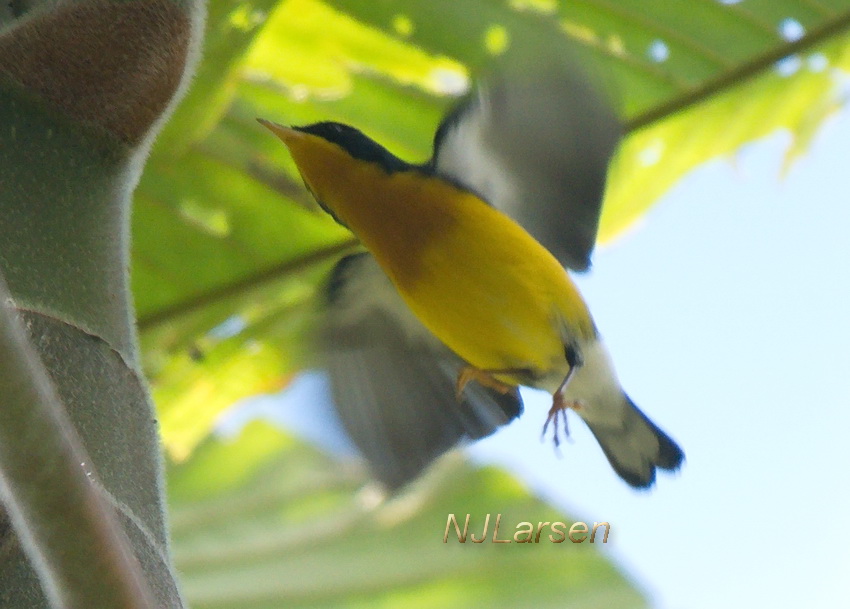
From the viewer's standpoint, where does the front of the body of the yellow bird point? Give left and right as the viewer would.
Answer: facing to the left of the viewer
